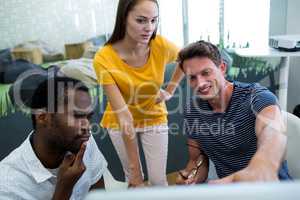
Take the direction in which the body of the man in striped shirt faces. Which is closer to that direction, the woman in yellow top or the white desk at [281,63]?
the woman in yellow top

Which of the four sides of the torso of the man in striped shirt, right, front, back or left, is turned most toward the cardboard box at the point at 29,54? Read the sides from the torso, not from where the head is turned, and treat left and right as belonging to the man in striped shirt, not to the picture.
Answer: right

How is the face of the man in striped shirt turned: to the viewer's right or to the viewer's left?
to the viewer's left

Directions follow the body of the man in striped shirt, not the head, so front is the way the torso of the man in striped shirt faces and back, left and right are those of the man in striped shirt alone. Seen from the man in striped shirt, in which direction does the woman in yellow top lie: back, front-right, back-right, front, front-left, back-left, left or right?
right

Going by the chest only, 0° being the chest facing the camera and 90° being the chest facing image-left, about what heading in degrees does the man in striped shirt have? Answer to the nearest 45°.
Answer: approximately 45°

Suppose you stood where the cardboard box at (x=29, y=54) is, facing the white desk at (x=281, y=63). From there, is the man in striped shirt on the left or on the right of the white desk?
right

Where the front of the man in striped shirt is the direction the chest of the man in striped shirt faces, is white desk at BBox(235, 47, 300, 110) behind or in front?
behind

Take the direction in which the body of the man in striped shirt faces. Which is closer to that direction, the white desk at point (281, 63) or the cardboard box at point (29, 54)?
the cardboard box
